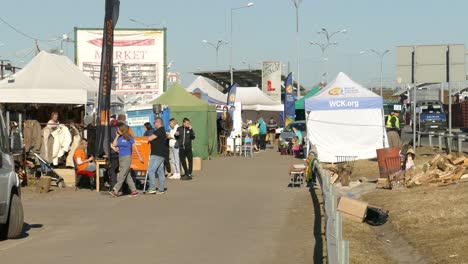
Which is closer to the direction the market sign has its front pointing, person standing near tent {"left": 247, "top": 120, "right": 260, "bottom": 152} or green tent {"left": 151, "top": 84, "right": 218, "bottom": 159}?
the green tent

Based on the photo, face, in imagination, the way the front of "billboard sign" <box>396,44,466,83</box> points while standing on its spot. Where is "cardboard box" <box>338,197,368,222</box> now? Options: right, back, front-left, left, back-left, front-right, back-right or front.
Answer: back

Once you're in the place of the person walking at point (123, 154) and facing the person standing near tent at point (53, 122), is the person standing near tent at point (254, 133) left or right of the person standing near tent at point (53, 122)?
right

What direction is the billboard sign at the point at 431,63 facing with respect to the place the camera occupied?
facing away from the viewer

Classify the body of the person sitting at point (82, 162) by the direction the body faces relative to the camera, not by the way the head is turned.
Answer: to the viewer's right

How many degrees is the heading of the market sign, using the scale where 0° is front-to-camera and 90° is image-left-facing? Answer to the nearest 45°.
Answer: approximately 0°

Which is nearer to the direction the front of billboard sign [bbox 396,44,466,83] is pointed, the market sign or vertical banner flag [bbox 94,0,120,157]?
the market sign

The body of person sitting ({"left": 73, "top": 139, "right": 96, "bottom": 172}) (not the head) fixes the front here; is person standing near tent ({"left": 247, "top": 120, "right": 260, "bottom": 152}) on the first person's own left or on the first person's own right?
on the first person's own left

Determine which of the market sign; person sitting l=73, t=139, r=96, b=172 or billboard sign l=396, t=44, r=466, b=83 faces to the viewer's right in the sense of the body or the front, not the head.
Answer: the person sitting
